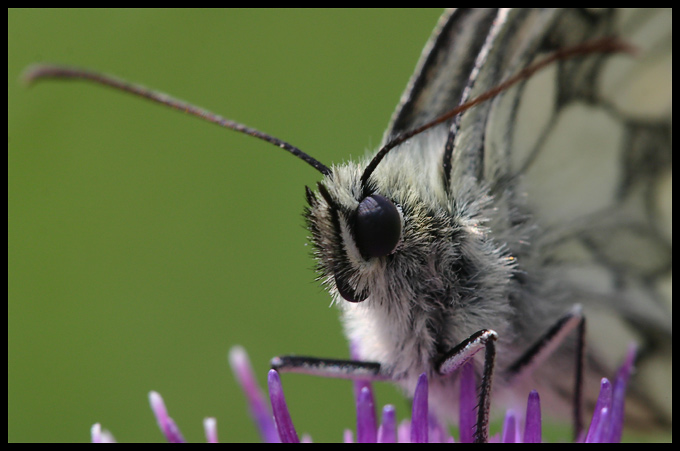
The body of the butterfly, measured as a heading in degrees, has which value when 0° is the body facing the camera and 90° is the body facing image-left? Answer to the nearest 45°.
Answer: approximately 45°
